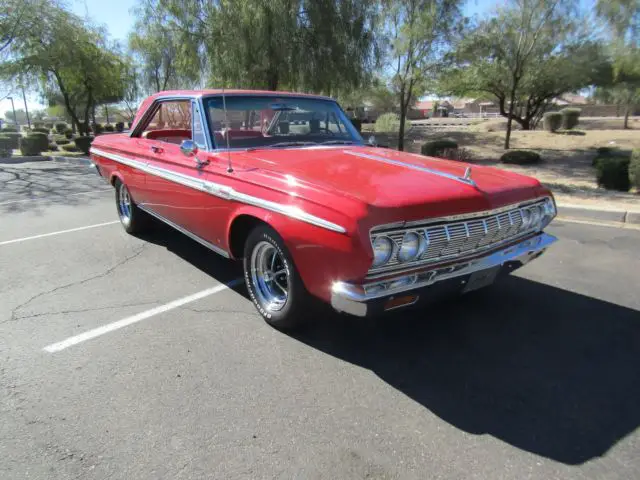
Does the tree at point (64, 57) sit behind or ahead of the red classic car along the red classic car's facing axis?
behind

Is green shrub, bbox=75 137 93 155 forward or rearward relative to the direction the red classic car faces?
rearward

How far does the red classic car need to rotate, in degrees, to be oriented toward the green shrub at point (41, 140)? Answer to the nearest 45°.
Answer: approximately 180°

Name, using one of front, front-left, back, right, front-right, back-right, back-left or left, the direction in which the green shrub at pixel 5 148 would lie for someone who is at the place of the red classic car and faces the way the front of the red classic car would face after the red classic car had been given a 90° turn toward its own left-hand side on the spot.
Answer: left

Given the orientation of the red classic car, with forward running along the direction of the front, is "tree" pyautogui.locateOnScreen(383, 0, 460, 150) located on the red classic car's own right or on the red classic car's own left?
on the red classic car's own left

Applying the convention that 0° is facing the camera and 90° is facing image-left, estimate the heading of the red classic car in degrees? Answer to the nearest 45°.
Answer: approximately 315°

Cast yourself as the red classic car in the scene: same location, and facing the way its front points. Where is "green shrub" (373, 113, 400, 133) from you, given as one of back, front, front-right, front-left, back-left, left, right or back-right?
back-left

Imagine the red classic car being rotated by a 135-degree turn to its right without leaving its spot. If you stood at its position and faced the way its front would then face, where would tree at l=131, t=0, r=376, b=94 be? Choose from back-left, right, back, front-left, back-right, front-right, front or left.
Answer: right

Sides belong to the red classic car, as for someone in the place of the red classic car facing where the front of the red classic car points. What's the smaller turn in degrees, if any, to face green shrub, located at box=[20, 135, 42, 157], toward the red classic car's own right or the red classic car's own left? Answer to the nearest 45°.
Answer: approximately 180°

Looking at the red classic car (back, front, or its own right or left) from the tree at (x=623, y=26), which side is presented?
left
